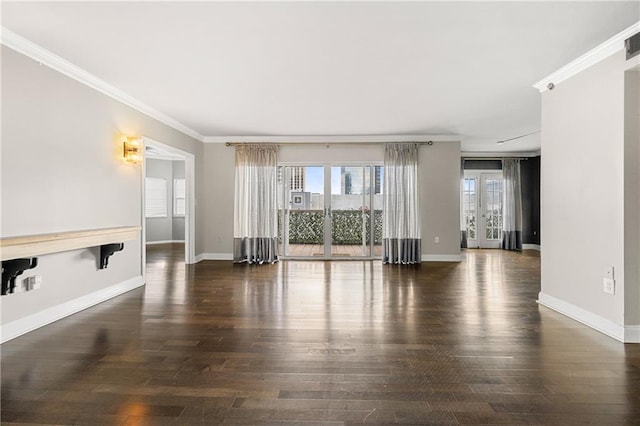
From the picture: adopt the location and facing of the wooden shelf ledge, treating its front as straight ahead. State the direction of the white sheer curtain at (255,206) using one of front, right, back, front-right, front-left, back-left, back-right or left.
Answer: left

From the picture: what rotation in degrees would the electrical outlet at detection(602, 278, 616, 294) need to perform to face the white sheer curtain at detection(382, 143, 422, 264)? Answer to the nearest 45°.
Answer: approximately 90° to its right

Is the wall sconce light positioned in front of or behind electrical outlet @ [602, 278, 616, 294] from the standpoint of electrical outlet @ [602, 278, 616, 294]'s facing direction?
in front

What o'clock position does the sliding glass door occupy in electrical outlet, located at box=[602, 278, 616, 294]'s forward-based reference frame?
The sliding glass door is roughly at 2 o'clock from the electrical outlet.

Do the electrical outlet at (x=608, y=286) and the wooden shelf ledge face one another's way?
yes

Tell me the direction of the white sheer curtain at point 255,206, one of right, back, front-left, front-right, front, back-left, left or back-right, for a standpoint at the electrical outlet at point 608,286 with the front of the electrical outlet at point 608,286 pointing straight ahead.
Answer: front-right

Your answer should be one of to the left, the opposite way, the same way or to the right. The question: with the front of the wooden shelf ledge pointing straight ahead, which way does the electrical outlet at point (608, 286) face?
the opposite way

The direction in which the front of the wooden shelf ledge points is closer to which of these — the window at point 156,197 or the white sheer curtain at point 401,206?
the white sheer curtain

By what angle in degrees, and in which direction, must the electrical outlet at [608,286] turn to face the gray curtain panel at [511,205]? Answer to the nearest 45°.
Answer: approximately 135° to its right

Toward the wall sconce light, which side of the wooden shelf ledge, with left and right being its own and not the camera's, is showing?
left

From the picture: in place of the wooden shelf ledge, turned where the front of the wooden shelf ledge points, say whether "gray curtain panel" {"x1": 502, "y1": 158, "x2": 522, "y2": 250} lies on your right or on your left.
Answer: on your left

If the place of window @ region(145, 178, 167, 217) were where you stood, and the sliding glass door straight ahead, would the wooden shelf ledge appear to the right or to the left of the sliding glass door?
right

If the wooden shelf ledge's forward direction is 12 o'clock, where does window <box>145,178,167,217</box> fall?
The window is roughly at 8 o'clock from the wooden shelf ledge.

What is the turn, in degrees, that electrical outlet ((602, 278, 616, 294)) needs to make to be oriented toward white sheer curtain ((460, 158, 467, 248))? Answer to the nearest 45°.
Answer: approximately 90° to its right

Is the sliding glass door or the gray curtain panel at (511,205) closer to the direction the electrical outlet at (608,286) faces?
the sliding glass door

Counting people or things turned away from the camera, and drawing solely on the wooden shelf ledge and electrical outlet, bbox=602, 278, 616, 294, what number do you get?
0
